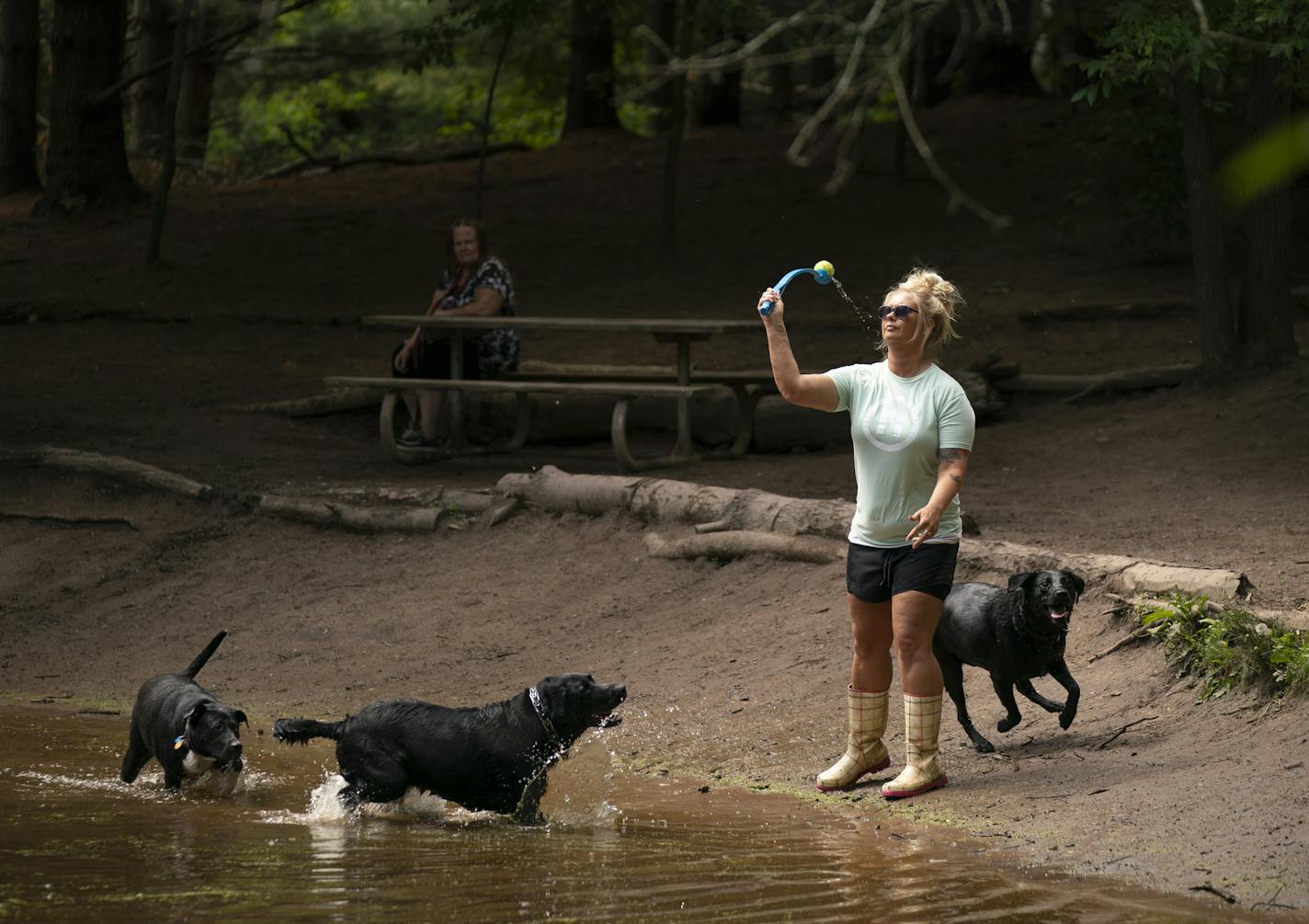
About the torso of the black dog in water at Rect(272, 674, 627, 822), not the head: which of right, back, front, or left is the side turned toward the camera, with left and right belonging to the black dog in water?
right

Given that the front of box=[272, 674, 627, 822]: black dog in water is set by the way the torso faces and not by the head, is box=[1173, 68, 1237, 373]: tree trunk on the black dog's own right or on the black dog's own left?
on the black dog's own left

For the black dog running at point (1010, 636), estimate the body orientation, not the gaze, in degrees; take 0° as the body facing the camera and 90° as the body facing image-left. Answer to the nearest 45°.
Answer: approximately 315°

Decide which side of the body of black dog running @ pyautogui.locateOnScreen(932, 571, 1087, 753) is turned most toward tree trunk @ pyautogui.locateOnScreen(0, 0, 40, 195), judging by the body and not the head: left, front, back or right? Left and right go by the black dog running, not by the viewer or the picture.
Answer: back

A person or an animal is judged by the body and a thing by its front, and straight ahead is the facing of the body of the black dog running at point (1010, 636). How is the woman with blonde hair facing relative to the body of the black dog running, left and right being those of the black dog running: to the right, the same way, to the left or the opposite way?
to the right

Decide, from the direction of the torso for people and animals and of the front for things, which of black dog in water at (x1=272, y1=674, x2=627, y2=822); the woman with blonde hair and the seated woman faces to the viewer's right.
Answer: the black dog in water

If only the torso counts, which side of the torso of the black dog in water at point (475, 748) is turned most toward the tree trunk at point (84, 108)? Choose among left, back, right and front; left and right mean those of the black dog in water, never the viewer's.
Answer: left

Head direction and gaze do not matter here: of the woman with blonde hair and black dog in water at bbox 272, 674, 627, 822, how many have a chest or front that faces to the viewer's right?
1

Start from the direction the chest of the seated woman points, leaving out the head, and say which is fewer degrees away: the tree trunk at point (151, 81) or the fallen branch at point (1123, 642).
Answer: the fallen branch

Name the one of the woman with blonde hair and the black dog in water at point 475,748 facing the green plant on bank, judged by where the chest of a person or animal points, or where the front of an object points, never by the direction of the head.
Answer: the black dog in water

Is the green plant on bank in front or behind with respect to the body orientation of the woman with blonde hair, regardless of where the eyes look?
behind
